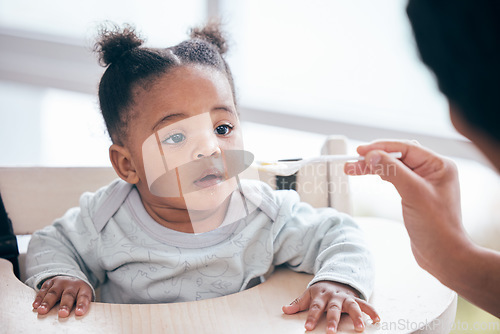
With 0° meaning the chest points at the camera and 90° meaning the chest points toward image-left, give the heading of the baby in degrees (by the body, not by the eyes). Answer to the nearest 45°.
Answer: approximately 0°

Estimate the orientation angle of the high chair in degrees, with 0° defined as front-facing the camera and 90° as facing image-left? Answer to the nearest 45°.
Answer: approximately 0°

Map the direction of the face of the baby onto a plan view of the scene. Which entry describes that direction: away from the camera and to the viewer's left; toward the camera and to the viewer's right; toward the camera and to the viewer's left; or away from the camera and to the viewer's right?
toward the camera and to the viewer's right
